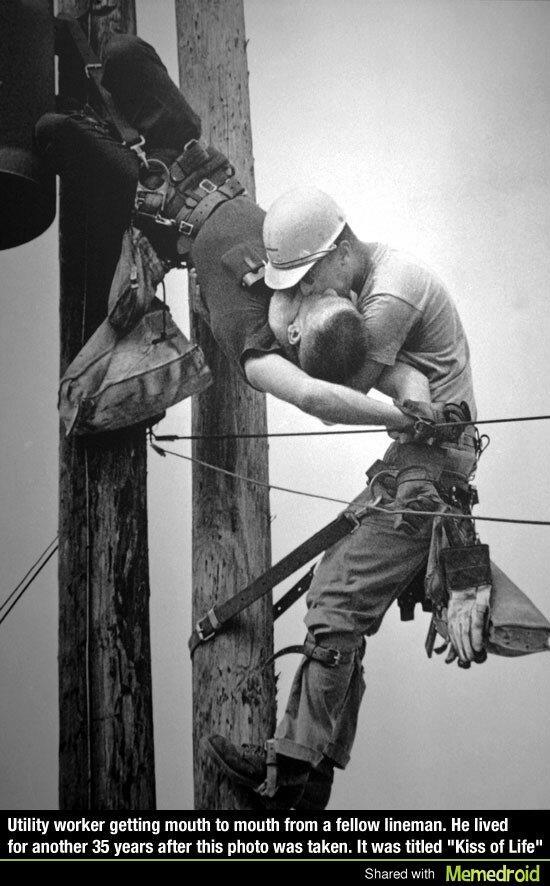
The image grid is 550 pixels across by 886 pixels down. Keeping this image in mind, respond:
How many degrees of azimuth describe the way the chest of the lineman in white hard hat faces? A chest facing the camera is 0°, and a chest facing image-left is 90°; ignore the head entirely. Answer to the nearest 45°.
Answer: approximately 90°

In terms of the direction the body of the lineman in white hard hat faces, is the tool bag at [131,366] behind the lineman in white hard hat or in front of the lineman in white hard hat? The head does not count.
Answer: in front
